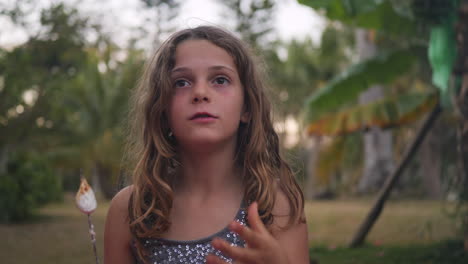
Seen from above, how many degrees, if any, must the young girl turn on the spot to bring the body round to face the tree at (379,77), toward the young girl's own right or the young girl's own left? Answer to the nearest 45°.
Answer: approximately 135° to the young girl's own left

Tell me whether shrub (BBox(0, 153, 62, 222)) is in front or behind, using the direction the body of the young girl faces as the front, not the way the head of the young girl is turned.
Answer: behind

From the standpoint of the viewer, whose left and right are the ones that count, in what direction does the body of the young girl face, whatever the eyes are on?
facing the viewer

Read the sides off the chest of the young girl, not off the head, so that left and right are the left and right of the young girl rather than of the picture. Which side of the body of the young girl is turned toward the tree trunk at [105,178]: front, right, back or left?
back

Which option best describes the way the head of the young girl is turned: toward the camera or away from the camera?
toward the camera
